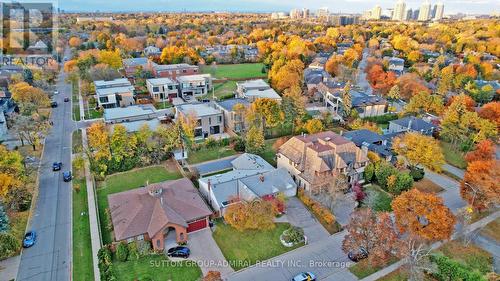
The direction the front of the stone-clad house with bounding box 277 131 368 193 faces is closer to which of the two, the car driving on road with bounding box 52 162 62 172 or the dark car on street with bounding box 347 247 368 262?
the dark car on street

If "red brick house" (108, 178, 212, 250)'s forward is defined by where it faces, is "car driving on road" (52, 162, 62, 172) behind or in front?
behind

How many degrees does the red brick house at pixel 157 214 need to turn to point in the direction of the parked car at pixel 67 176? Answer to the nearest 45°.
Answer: approximately 135° to its right

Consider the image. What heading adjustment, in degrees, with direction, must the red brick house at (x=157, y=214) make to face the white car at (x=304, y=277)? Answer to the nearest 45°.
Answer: approximately 45° to its left

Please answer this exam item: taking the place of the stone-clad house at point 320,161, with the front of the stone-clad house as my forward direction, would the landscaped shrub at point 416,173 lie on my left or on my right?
on my left

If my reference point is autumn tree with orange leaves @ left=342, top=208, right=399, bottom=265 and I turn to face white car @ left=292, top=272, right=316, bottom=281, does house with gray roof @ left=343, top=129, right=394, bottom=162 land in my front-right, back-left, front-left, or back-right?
back-right

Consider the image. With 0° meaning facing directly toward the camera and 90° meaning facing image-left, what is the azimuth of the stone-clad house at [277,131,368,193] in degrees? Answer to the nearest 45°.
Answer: approximately 315°

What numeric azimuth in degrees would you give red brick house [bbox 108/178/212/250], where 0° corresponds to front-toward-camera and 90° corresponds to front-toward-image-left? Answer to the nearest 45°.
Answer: approximately 0°
